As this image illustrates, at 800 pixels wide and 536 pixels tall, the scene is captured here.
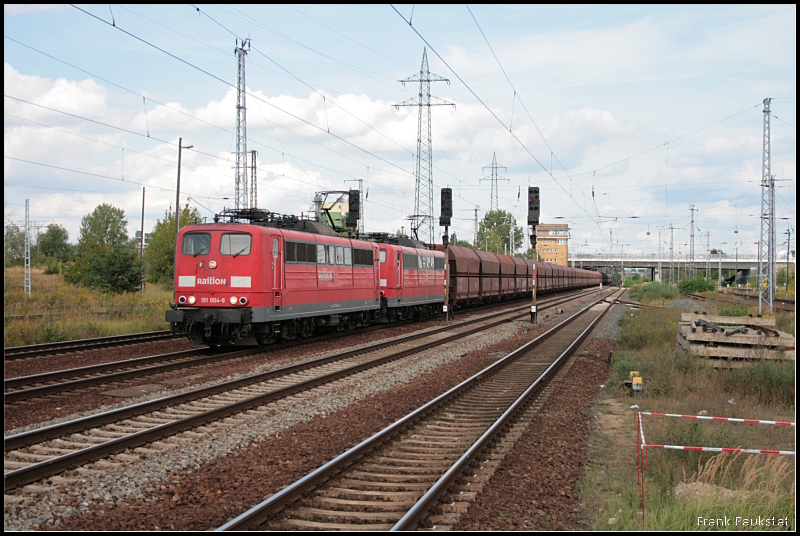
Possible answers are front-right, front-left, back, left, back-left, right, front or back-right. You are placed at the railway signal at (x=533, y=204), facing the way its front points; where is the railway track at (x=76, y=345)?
front-right

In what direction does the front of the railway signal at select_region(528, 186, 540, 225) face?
toward the camera

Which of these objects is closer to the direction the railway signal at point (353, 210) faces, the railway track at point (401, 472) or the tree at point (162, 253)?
the railway track

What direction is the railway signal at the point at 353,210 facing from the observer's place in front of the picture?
facing the viewer

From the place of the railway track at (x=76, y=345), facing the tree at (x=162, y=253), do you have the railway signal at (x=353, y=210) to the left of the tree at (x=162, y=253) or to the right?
right

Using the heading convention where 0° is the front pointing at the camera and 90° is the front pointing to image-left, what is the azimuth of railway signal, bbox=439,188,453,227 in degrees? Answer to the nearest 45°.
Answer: approximately 0°

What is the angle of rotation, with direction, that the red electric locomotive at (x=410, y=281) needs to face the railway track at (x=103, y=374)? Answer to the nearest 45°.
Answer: approximately 45° to its left

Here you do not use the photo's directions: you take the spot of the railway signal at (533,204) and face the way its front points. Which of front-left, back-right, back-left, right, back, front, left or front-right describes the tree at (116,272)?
right

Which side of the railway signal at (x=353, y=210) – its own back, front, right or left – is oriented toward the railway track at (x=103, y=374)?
front

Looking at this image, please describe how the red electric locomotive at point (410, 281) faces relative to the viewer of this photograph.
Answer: facing the viewer and to the left of the viewer

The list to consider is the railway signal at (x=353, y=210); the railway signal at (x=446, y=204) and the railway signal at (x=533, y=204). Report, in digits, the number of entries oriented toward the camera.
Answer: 3

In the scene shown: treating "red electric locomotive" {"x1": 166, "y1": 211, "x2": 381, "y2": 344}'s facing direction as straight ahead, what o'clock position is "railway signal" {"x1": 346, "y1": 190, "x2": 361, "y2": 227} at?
The railway signal is roughly at 5 o'clock from the red electric locomotive.

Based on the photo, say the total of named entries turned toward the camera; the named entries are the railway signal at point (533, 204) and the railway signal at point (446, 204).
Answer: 2

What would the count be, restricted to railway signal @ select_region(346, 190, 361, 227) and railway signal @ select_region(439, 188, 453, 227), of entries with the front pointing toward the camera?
2

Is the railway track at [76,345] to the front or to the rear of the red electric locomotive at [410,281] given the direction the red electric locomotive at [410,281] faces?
to the front

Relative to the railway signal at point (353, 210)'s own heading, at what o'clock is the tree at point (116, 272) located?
The tree is roughly at 4 o'clock from the railway signal.

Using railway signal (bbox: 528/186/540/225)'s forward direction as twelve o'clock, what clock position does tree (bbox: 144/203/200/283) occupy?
The tree is roughly at 4 o'clock from the railway signal.

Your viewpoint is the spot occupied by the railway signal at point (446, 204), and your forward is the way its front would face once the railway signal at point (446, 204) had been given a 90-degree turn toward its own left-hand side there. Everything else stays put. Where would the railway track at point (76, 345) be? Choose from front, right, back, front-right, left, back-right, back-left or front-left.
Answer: back-right
